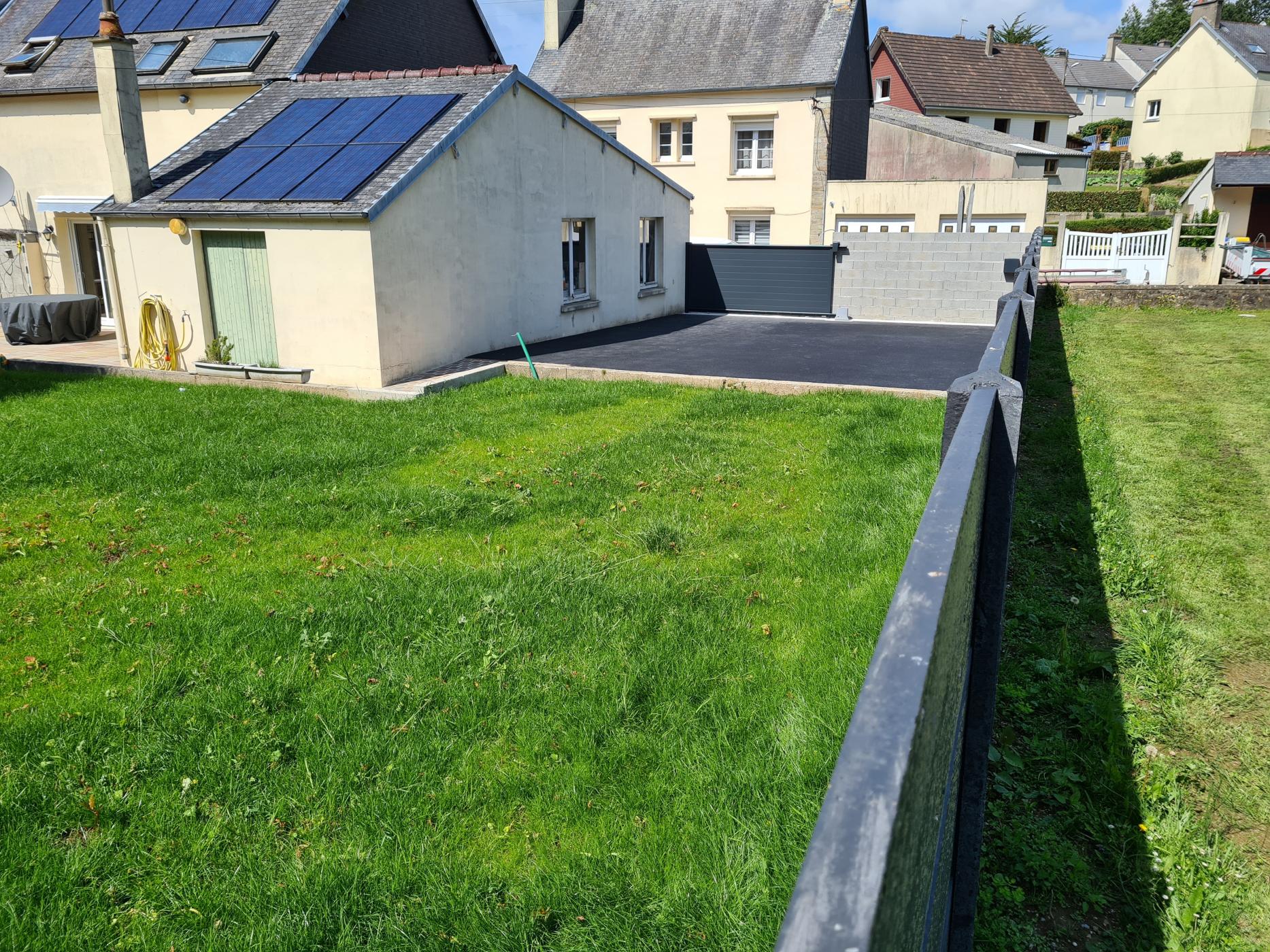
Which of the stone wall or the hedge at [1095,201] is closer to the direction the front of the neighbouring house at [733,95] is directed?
the stone wall

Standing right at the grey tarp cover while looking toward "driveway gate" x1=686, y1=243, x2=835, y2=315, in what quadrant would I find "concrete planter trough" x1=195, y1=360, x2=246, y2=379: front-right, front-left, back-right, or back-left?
front-right

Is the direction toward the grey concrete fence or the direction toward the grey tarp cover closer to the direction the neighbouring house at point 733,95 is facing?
the grey concrete fence

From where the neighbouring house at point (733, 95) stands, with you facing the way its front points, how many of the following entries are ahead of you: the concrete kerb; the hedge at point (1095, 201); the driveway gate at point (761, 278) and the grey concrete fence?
3

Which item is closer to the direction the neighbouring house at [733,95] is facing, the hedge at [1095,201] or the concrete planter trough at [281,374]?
the concrete planter trough

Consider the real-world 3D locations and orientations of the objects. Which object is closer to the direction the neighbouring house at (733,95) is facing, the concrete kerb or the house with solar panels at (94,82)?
the concrete kerb

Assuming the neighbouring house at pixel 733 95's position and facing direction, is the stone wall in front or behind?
in front

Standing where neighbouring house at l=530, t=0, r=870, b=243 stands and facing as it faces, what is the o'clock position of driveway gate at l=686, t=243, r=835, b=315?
The driveway gate is roughly at 12 o'clock from the neighbouring house.

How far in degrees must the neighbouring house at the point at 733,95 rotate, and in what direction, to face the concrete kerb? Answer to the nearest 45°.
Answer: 0° — it already faces it

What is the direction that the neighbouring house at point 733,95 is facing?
toward the camera

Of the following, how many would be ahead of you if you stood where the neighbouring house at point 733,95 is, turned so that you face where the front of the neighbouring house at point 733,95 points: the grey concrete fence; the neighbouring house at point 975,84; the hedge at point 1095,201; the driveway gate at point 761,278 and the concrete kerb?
3

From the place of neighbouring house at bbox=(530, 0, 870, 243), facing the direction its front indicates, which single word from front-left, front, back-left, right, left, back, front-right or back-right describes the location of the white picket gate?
front-left

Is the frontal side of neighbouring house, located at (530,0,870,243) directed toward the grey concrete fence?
yes

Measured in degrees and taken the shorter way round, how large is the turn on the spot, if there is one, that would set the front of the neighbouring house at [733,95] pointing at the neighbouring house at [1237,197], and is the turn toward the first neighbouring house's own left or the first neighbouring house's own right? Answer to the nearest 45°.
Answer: approximately 90° to the first neighbouring house's own left

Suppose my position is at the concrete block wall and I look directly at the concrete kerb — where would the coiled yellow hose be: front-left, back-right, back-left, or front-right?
front-right

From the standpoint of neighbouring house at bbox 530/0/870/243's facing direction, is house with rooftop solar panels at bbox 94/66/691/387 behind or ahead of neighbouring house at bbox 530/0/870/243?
ahead

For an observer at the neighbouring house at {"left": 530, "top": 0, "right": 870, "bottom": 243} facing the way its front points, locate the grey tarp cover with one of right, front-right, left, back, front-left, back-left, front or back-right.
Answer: front-right

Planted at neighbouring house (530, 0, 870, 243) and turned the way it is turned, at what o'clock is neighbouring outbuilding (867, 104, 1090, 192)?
neighbouring outbuilding (867, 104, 1090, 192) is roughly at 8 o'clock from neighbouring house (530, 0, 870, 243).
